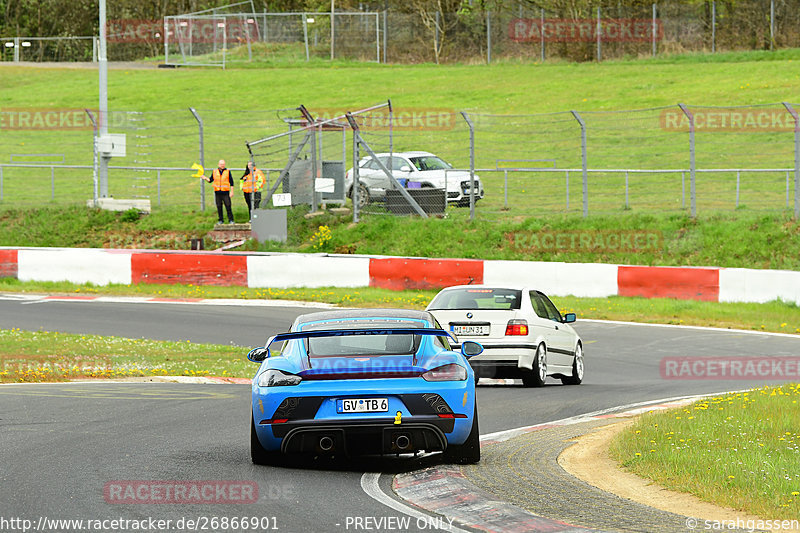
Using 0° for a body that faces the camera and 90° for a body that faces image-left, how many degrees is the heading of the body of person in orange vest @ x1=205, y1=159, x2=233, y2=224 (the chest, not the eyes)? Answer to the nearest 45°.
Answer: approximately 0°

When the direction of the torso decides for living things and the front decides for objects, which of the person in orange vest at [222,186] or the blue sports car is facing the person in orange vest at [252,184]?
the blue sports car

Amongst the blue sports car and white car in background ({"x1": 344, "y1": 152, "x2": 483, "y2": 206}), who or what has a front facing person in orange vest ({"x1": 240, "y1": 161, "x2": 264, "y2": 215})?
the blue sports car

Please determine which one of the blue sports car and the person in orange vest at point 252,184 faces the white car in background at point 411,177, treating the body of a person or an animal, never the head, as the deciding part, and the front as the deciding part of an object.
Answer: the blue sports car

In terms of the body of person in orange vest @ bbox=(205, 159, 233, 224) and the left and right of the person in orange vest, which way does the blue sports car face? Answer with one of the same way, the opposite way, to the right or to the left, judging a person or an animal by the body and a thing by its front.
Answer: the opposite way

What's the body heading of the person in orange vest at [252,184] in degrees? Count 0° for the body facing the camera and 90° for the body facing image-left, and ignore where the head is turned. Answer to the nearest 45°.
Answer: approximately 0°

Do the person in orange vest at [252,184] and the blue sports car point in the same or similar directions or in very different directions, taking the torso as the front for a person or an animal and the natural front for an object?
very different directions

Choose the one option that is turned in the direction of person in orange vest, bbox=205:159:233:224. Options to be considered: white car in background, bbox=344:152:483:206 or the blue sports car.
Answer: the blue sports car

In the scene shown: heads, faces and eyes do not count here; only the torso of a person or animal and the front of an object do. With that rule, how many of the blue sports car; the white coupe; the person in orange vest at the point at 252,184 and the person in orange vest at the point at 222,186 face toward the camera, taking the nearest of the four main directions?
2

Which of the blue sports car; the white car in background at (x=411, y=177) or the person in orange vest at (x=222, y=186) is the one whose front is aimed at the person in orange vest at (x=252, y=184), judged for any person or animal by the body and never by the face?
the blue sports car

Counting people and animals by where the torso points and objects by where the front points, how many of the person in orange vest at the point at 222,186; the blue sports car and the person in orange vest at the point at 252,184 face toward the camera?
2

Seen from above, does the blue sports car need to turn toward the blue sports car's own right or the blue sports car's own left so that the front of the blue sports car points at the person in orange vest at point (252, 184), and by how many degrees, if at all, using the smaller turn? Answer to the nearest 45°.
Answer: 0° — it already faces them

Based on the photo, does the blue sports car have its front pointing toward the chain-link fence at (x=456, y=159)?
yes

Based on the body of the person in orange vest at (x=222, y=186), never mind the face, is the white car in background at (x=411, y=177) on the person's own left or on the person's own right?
on the person's own left

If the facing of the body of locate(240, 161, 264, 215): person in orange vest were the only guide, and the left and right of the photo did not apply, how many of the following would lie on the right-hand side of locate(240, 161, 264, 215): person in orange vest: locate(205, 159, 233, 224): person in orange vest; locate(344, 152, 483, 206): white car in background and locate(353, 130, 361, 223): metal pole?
1

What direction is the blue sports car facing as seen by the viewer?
away from the camera

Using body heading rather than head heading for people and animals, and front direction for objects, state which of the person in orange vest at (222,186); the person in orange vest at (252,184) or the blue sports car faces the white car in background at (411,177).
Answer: the blue sports car

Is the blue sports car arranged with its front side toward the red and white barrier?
yes
